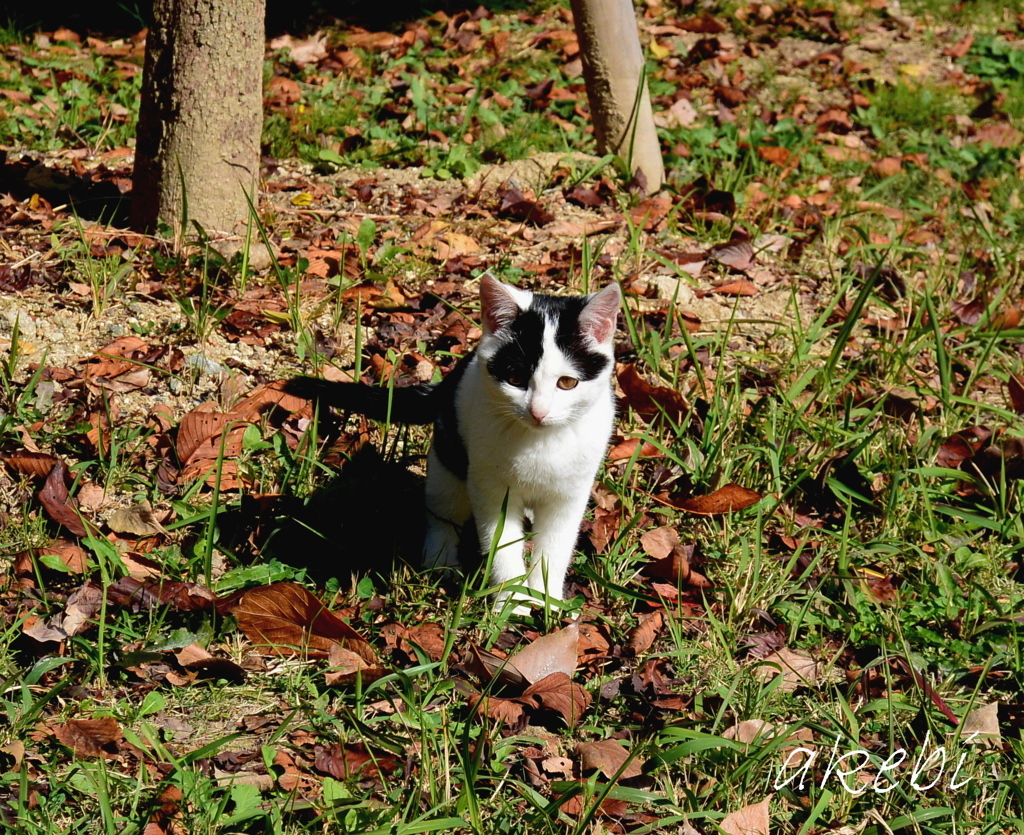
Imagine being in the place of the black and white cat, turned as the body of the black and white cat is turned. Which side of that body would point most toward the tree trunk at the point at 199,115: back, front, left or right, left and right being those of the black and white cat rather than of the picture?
back

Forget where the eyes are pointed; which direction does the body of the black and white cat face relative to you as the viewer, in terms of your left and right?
facing the viewer and to the right of the viewer

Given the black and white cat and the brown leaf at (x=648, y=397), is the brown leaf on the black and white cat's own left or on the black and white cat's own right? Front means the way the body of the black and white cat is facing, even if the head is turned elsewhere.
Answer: on the black and white cat's own left

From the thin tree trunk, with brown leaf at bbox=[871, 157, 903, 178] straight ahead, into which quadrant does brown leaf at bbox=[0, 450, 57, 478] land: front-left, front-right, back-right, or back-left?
back-right

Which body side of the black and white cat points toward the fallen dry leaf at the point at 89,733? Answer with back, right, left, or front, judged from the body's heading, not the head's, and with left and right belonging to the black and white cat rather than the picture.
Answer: right

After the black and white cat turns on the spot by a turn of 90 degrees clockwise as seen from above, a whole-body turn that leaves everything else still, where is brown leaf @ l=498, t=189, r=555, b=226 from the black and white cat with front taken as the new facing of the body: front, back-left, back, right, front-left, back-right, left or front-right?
back-right

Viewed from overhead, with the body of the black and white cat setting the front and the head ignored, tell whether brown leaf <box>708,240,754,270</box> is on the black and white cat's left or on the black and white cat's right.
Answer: on the black and white cat's left

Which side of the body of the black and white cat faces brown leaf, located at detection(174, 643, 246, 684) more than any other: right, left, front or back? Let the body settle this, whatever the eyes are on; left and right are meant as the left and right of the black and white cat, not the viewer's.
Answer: right

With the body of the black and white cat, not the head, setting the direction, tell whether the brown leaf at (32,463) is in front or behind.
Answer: behind

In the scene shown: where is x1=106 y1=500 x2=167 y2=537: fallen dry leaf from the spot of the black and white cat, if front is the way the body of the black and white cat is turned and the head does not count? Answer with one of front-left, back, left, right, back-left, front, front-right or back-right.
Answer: back-right
